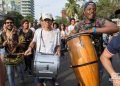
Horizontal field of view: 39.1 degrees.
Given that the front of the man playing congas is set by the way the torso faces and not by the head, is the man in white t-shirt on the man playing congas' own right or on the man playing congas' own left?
on the man playing congas' own right

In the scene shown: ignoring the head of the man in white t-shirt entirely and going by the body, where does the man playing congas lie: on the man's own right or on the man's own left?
on the man's own left

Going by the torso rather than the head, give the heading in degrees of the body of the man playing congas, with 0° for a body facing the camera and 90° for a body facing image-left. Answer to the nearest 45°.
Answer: approximately 0°
